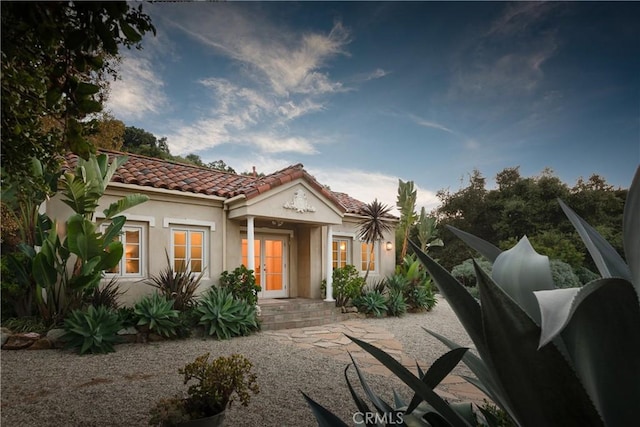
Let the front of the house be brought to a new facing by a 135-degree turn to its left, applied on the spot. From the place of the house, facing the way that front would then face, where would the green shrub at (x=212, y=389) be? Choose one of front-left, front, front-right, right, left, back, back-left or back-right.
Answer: back

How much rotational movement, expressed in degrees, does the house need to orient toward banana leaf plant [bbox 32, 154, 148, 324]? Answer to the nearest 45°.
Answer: approximately 90° to its right

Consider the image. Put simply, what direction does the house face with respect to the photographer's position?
facing the viewer and to the right of the viewer

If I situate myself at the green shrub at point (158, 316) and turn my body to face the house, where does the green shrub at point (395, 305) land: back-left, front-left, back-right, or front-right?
front-right

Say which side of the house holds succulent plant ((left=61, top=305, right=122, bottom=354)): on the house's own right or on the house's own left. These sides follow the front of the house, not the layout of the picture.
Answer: on the house's own right

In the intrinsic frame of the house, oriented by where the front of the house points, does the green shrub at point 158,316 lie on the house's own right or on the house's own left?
on the house's own right
